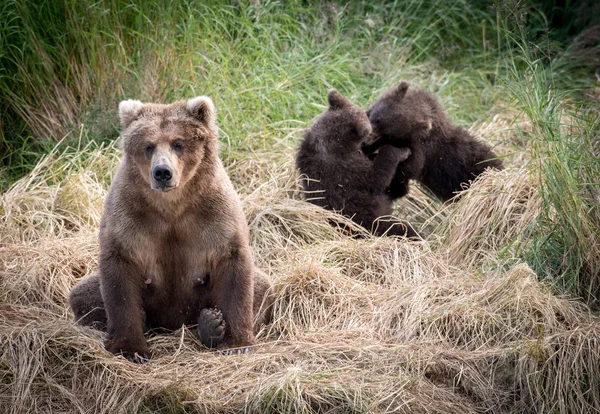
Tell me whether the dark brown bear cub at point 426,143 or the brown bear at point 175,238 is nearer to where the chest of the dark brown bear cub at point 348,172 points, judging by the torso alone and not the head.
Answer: the dark brown bear cub

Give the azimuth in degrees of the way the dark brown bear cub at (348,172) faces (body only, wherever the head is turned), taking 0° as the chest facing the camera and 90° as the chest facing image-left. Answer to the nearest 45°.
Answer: approximately 270°

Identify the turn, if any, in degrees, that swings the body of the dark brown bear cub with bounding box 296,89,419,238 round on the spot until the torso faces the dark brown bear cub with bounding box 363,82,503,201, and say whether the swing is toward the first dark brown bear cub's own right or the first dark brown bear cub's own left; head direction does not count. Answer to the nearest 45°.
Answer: approximately 45° to the first dark brown bear cub's own left

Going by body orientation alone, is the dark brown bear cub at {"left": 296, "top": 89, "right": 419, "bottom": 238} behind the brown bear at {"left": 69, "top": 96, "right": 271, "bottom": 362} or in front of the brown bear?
behind

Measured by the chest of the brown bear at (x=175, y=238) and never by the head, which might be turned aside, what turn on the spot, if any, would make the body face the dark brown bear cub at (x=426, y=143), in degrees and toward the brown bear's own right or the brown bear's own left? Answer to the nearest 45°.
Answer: approximately 135° to the brown bear's own left

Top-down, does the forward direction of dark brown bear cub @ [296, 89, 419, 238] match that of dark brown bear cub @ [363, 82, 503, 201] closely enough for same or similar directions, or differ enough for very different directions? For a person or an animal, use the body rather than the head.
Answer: very different directions

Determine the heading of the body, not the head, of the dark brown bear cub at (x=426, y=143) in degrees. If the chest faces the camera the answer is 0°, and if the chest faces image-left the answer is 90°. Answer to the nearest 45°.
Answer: approximately 90°

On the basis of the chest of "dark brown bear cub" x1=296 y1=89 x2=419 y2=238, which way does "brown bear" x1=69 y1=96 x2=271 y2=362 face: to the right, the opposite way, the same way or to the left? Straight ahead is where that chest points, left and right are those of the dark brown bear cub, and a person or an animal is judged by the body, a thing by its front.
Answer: to the right

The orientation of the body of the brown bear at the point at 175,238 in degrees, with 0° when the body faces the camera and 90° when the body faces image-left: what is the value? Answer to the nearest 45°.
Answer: approximately 0°
